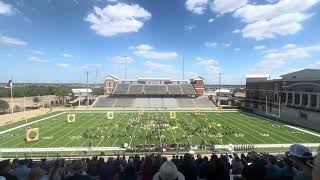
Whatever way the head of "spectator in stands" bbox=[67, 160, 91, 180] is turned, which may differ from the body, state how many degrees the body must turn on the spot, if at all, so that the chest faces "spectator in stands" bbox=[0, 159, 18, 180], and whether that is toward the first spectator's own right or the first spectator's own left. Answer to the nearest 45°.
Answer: approximately 45° to the first spectator's own left

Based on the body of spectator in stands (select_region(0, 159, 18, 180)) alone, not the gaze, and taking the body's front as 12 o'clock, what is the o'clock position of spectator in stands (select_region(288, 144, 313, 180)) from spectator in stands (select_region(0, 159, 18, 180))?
spectator in stands (select_region(288, 144, 313, 180)) is roughly at 3 o'clock from spectator in stands (select_region(0, 159, 18, 180)).

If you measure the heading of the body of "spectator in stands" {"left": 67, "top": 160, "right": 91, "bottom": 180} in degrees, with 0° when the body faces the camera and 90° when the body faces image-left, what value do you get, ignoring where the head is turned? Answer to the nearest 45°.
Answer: approximately 180°

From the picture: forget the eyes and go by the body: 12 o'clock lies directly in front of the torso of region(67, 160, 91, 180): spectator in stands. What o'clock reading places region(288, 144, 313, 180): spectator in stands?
region(288, 144, 313, 180): spectator in stands is roughly at 4 o'clock from region(67, 160, 91, 180): spectator in stands.

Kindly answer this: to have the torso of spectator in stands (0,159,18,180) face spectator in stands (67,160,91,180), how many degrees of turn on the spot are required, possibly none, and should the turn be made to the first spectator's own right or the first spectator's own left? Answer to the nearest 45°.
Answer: approximately 90° to the first spectator's own right

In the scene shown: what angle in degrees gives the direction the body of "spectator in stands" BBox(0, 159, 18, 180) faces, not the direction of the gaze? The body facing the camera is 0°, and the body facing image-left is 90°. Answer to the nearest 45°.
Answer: approximately 225°
